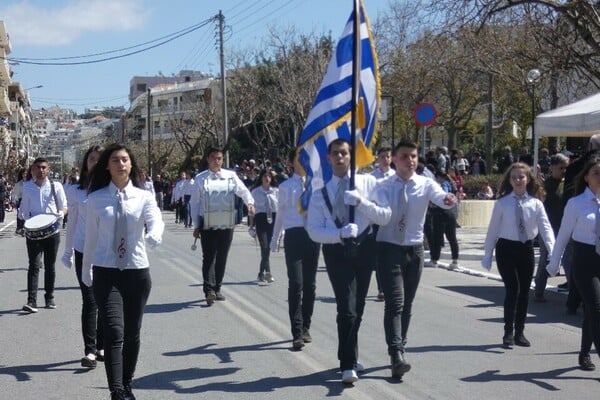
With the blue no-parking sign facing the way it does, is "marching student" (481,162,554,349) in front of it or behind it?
in front

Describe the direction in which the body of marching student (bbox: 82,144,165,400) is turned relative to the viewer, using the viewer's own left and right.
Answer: facing the viewer

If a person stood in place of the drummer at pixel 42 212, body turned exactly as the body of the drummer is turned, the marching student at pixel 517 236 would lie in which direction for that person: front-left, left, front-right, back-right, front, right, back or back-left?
front-left

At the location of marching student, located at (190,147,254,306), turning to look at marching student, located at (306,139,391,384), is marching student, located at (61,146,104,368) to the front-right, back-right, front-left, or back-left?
front-right

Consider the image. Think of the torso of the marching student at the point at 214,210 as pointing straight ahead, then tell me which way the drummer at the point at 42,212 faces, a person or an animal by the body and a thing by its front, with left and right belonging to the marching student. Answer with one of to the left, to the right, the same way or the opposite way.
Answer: the same way

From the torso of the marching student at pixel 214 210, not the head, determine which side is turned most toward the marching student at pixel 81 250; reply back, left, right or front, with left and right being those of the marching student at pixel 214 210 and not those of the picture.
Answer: front

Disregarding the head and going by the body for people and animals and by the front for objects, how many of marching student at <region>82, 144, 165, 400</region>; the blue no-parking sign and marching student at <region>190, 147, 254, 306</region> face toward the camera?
3

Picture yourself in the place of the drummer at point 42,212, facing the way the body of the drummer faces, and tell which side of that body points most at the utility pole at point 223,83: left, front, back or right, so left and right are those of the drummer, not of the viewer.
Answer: back

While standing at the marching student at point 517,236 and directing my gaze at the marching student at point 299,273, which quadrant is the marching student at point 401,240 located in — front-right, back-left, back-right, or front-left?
front-left

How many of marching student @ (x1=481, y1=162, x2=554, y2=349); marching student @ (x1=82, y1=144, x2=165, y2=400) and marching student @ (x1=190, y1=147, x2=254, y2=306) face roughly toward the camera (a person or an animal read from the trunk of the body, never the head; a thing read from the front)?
3

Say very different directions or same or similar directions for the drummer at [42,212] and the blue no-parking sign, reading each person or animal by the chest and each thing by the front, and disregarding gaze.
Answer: same or similar directions

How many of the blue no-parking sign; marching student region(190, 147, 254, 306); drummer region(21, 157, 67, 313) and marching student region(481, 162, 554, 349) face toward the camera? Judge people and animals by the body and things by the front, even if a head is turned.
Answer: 4

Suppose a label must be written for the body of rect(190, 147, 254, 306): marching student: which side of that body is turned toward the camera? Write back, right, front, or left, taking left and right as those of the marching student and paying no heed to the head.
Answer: front

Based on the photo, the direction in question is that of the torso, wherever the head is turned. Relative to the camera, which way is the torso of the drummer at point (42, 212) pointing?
toward the camera

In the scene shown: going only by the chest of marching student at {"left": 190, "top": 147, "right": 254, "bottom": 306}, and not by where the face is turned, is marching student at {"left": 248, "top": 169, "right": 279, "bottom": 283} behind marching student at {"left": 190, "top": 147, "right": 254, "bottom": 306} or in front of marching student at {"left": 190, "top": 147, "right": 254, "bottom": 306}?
behind

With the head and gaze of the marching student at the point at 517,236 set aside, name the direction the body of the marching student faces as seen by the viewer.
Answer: toward the camera

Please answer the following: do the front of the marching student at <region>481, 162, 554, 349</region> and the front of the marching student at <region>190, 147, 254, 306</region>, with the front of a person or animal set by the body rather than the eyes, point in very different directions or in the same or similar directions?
same or similar directions

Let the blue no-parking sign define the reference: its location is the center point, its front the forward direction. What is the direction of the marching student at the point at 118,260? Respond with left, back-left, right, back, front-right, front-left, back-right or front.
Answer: front
